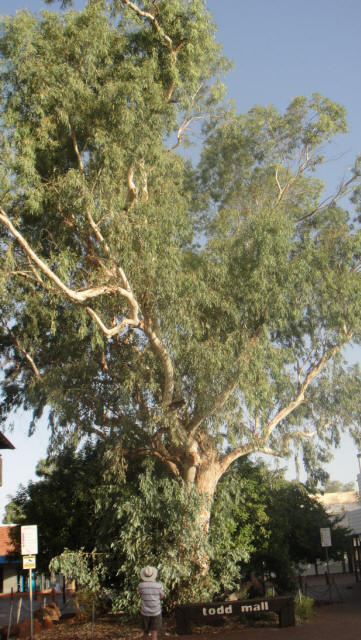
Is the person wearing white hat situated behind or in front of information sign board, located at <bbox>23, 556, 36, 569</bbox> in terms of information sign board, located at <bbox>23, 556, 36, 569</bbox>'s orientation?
in front

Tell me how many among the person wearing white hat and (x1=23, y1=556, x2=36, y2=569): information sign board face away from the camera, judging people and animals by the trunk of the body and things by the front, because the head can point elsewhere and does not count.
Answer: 1

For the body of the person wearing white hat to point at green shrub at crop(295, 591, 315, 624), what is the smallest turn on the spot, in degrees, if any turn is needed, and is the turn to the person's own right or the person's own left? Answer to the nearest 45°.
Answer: approximately 45° to the person's own right

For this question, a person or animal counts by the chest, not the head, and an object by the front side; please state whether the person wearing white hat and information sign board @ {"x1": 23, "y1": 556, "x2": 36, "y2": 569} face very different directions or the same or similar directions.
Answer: very different directions

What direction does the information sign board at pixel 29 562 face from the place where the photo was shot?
facing the viewer

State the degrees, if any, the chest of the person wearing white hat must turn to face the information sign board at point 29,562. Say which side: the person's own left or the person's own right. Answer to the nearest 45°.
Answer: approximately 45° to the person's own left

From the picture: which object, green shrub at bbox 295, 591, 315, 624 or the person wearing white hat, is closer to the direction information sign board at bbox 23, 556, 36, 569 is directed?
the person wearing white hat

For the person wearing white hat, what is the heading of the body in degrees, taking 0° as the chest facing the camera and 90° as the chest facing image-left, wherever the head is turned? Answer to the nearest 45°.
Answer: approximately 180°

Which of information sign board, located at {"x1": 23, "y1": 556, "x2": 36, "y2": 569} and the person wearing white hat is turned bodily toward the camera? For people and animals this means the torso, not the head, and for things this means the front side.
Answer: the information sign board
